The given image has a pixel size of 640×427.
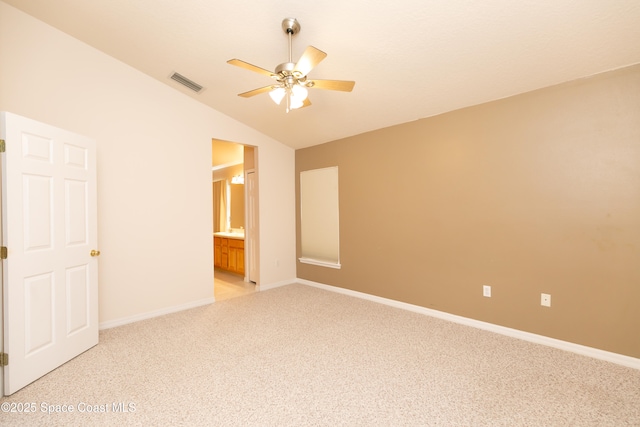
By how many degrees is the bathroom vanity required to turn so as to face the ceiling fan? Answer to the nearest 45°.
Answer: approximately 45° to its left

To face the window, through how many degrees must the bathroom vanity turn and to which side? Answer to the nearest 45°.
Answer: approximately 90° to its left

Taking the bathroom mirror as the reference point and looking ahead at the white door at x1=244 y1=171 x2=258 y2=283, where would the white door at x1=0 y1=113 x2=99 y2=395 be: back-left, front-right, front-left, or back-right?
front-right

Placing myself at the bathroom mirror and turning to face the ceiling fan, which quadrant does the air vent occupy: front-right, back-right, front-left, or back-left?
front-right

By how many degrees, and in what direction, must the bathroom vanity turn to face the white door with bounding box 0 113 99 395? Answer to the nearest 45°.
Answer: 0° — it already faces it

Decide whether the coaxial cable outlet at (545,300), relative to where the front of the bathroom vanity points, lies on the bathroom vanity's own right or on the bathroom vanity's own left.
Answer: on the bathroom vanity's own left

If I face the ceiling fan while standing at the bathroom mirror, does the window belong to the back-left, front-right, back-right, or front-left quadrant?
front-left

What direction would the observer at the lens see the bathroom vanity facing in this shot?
facing the viewer and to the left of the viewer
